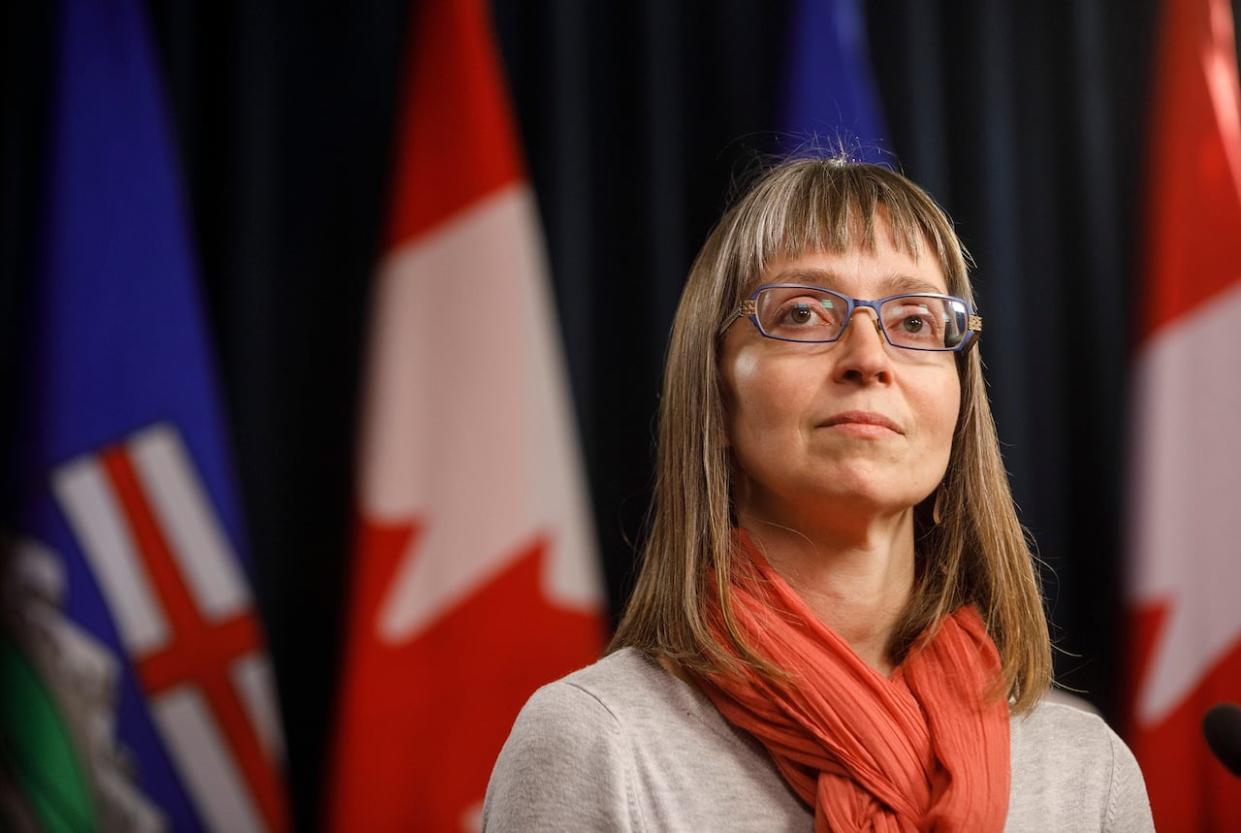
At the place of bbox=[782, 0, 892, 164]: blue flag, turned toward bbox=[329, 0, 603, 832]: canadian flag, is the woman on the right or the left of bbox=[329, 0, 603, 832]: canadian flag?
left

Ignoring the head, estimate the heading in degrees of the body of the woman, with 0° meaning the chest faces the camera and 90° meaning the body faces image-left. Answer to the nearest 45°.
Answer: approximately 315°

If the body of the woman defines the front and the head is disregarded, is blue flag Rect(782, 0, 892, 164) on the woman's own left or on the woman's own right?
on the woman's own left

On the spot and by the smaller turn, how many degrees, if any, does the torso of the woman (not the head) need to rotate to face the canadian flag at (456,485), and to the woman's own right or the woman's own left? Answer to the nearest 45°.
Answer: approximately 180°

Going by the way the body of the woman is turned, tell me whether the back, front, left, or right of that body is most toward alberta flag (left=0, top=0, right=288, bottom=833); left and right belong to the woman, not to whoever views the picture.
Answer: back
